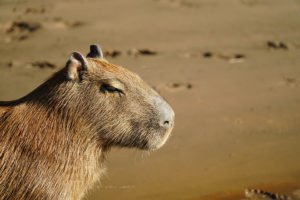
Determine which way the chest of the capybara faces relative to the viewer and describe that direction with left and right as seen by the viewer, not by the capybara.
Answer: facing to the right of the viewer
